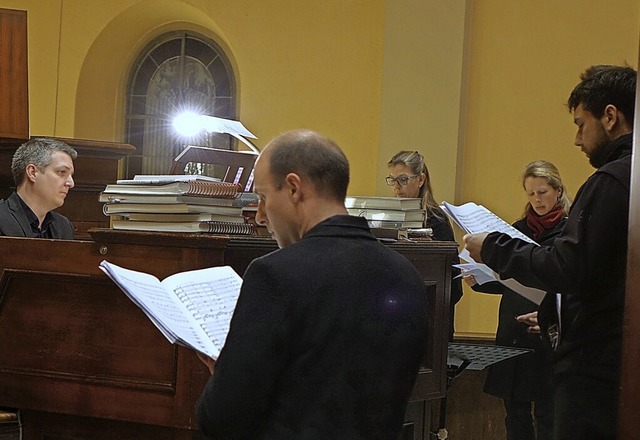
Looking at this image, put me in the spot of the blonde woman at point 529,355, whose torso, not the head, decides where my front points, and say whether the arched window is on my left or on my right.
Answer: on my right

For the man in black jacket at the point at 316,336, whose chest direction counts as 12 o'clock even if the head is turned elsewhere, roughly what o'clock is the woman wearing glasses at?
The woman wearing glasses is roughly at 2 o'clock from the man in black jacket.

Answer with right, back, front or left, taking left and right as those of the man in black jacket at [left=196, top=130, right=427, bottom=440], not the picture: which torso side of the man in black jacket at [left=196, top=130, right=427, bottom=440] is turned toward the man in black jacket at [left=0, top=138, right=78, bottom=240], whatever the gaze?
front

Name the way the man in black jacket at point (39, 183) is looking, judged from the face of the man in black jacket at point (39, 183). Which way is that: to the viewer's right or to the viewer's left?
to the viewer's right

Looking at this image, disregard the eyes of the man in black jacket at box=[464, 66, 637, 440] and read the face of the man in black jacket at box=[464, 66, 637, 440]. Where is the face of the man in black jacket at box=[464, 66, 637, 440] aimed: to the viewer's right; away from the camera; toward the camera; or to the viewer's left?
to the viewer's left

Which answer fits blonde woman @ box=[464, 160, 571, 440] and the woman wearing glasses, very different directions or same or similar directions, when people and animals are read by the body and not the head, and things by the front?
same or similar directions

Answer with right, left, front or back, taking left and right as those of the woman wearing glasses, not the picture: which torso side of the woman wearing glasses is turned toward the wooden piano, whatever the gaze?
front

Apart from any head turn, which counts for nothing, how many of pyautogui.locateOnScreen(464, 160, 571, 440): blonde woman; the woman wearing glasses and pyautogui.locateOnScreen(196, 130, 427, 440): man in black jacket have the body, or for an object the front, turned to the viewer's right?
0

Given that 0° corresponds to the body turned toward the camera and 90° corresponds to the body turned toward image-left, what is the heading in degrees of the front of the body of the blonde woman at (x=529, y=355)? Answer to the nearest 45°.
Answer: approximately 45°

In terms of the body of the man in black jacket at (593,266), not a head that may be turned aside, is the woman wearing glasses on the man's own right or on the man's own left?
on the man's own right

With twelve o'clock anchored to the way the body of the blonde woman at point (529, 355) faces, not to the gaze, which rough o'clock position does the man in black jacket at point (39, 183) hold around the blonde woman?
The man in black jacket is roughly at 1 o'clock from the blonde woman.

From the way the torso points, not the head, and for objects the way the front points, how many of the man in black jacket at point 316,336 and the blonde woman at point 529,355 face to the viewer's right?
0

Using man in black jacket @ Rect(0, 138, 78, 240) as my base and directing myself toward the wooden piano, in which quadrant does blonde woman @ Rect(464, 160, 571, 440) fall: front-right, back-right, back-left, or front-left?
front-left

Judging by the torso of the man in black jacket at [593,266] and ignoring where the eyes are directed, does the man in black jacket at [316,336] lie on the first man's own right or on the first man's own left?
on the first man's own left

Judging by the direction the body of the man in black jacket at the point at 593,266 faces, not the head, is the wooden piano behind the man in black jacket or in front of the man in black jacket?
in front

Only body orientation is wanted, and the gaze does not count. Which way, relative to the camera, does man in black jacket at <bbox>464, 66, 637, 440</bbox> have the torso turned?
to the viewer's left

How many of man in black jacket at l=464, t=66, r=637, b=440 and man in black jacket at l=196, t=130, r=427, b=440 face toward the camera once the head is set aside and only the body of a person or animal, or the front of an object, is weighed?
0

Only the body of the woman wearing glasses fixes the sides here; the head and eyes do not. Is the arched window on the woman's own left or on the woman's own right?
on the woman's own right

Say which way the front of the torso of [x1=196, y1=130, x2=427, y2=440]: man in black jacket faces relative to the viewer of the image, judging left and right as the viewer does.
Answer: facing away from the viewer and to the left of the viewer
